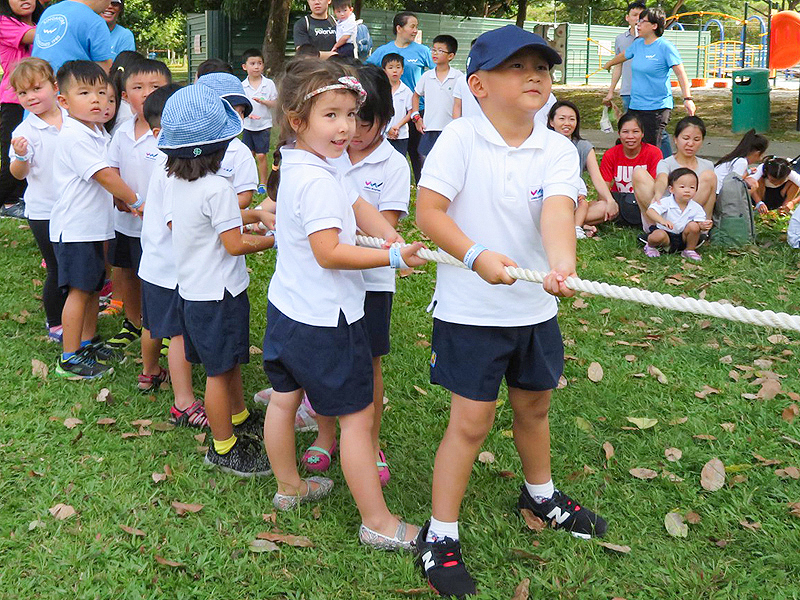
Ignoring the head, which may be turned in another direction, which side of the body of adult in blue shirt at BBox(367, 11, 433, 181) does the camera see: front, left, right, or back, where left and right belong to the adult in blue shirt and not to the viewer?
front

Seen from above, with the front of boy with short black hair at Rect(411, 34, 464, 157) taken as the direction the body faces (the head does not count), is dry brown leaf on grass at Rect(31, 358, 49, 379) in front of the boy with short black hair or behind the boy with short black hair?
in front

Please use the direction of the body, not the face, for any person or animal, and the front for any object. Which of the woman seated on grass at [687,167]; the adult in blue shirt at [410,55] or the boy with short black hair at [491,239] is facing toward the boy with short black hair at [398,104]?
the adult in blue shirt

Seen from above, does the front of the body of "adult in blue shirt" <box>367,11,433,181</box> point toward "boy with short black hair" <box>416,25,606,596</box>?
yes

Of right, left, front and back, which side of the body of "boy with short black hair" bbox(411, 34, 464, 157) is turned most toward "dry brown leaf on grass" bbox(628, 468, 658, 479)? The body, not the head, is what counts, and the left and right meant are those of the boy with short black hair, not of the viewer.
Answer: front

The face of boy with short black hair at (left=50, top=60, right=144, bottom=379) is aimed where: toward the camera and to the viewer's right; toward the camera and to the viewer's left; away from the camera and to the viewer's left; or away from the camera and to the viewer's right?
toward the camera and to the viewer's right

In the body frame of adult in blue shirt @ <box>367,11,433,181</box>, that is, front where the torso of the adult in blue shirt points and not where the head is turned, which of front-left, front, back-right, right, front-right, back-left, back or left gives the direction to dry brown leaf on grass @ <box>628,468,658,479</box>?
front

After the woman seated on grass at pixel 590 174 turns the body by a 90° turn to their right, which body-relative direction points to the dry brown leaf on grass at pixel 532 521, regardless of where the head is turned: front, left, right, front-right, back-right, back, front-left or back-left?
left

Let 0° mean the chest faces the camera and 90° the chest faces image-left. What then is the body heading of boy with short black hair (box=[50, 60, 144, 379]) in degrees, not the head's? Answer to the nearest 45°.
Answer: approximately 315°

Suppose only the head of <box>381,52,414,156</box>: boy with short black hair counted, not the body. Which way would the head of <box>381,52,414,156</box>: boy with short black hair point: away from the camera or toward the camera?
toward the camera

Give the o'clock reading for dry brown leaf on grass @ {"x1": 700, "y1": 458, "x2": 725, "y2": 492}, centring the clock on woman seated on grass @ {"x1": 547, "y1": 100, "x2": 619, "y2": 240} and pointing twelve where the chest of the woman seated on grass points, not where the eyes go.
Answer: The dry brown leaf on grass is roughly at 12 o'clock from the woman seated on grass.

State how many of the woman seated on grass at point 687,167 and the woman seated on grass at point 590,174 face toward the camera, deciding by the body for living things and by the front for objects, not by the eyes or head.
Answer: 2

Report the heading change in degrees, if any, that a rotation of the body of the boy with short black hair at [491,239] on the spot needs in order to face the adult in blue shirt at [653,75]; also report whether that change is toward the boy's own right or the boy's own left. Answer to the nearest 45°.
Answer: approximately 135° to the boy's own left

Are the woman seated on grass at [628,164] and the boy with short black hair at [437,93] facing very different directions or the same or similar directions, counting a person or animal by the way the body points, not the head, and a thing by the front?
same or similar directions

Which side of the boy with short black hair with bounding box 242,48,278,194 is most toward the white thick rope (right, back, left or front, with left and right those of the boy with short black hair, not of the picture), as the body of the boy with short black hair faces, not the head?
front

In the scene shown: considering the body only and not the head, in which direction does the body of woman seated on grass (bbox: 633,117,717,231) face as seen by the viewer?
toward the camera
